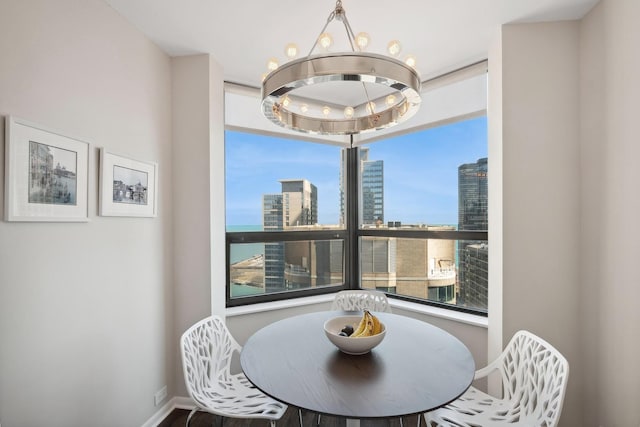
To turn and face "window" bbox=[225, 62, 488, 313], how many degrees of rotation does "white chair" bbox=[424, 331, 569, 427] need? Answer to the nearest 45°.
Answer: approximately 90° to its right

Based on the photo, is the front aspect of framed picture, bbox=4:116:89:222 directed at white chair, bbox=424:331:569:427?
yes

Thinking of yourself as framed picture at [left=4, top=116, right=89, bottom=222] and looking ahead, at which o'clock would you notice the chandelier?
The chandelier is roughly at 12 o'clock from the framed picture.

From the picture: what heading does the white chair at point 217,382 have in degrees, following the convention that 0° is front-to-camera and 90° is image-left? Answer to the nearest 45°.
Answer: approximately 315°

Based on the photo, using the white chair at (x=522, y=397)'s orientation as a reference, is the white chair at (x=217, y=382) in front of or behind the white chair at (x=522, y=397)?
in front

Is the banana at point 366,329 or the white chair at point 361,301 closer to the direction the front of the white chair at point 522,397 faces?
the banana

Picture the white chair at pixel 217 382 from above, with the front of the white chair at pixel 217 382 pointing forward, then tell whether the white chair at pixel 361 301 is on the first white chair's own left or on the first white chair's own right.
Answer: on the first white chair's own left

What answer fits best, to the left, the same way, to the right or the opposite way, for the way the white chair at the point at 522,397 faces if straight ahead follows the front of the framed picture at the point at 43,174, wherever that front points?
the opposite way

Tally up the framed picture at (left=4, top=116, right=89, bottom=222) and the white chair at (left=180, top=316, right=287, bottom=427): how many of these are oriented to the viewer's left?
0

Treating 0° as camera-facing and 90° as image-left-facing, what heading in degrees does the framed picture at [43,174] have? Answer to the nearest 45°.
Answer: approximately 315°
